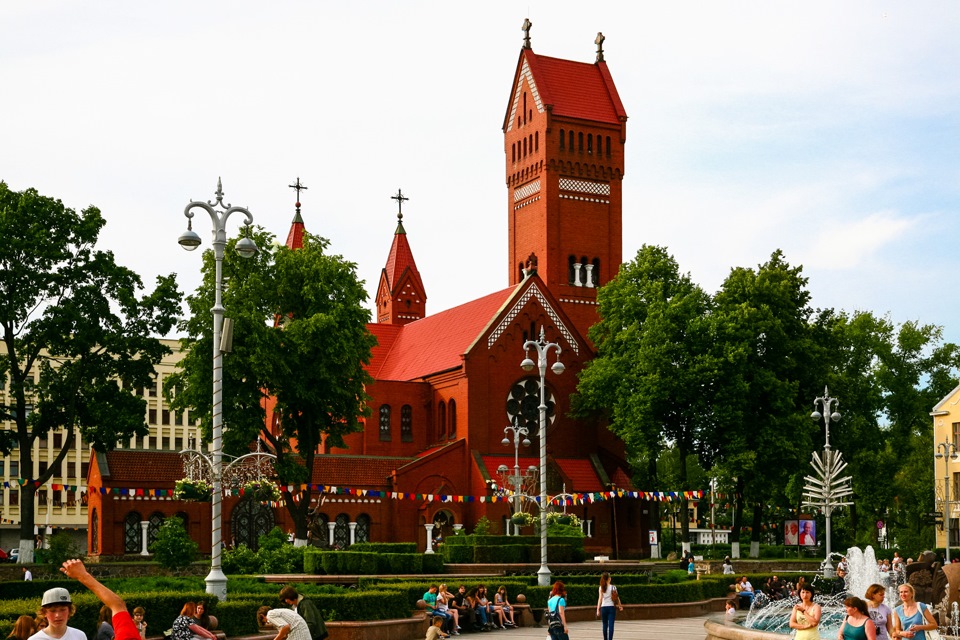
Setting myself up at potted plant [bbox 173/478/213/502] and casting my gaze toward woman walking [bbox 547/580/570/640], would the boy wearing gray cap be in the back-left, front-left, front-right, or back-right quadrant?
front-right

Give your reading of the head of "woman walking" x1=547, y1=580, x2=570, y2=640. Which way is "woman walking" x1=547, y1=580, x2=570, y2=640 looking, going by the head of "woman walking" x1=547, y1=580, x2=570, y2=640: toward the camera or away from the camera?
away from the camera

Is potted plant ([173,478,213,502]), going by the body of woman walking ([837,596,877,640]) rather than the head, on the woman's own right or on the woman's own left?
on the woman's own right

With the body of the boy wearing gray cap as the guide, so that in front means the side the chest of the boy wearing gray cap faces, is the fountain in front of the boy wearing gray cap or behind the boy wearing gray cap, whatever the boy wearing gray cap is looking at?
behind

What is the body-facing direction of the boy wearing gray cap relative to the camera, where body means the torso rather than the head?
toward the camera

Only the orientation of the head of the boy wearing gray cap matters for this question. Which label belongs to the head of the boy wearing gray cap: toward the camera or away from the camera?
toward the camera

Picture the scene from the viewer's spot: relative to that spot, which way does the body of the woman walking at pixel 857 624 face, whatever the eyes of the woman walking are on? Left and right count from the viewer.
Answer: facing the viewer and to the left of the viewer

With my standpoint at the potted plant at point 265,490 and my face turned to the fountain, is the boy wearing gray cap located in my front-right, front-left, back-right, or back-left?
front-right

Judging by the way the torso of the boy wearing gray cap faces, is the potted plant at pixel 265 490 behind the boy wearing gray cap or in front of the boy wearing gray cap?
behind
